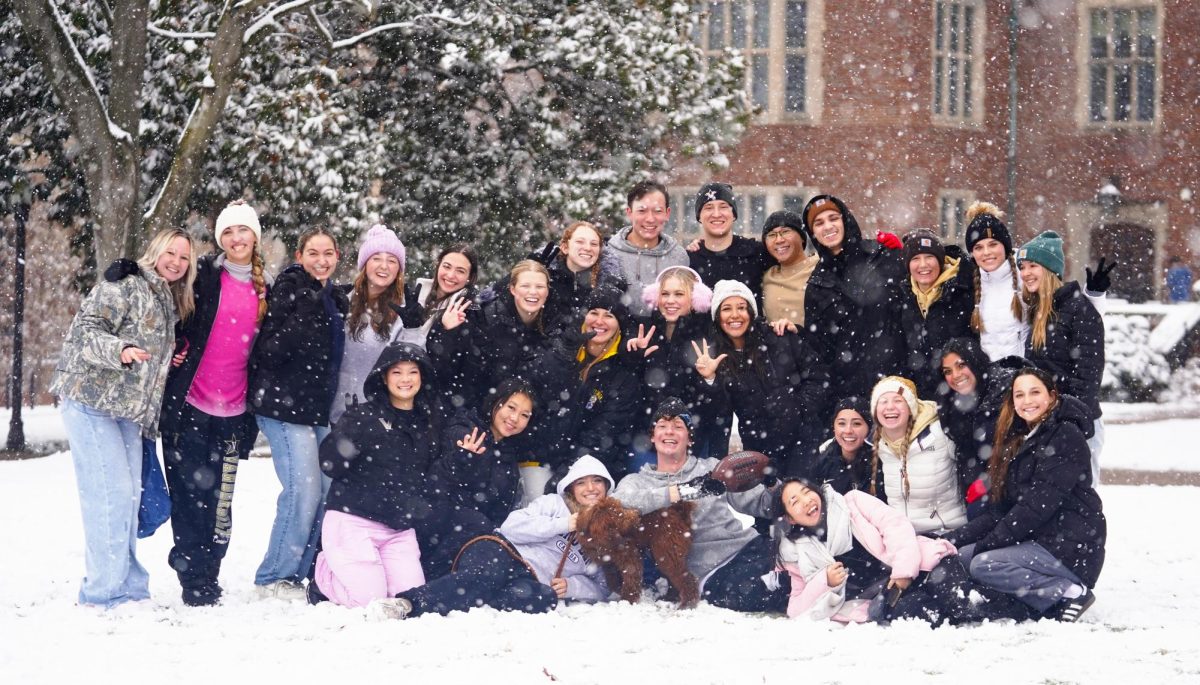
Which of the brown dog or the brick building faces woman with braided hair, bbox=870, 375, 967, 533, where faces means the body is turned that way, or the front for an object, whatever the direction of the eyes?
the brick building

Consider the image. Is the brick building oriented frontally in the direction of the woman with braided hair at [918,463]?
yes

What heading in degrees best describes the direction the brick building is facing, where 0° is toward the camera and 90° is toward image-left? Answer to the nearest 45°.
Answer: approximately 0°

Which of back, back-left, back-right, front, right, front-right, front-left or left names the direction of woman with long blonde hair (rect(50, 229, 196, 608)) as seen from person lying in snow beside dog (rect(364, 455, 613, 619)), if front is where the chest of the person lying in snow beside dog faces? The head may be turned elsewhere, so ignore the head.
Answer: right

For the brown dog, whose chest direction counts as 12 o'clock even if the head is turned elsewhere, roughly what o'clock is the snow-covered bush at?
The snow-covered bush is roughly at 4 o'clock from the brown dog.

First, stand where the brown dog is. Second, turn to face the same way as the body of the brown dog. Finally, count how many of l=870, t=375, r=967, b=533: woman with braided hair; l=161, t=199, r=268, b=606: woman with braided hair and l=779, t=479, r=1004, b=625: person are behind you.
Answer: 2

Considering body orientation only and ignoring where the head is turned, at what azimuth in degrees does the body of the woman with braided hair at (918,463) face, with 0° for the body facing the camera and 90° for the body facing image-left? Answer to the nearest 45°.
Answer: approximately 45°

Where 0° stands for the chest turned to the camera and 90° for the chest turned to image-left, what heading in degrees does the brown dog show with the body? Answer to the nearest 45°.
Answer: approximately 90°

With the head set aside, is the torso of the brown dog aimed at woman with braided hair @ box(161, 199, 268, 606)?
yes
